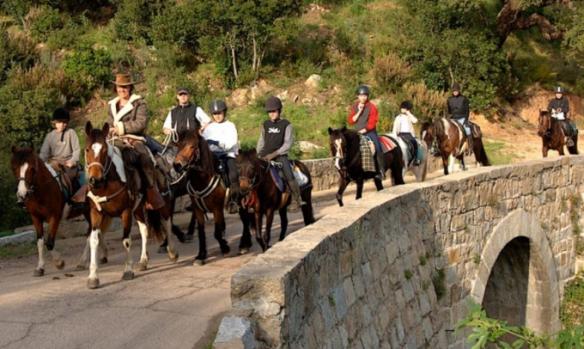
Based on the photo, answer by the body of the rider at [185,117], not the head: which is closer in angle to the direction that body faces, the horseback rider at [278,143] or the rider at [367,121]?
the horseback rider

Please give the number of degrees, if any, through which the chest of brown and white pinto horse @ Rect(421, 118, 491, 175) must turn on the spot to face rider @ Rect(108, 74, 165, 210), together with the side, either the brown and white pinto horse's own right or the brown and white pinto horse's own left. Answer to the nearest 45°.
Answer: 0° — it already faces them

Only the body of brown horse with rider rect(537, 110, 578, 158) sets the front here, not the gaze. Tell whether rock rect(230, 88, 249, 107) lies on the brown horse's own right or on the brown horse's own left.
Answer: on the brown horse's own right

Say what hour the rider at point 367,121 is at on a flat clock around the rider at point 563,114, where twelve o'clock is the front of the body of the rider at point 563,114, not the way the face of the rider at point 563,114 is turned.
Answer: the rider at point 367,121 is roughly at 11 o'clock from the rider at point 563,114.

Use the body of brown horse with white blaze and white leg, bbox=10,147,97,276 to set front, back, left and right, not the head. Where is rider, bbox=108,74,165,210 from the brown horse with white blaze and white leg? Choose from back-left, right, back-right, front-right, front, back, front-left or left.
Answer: back-left

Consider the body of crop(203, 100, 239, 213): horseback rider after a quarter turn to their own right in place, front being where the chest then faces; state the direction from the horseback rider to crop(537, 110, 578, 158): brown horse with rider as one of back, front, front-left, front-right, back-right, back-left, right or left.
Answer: right

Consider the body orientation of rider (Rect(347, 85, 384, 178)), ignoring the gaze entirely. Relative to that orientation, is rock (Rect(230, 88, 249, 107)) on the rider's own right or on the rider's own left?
on the rider's own right
